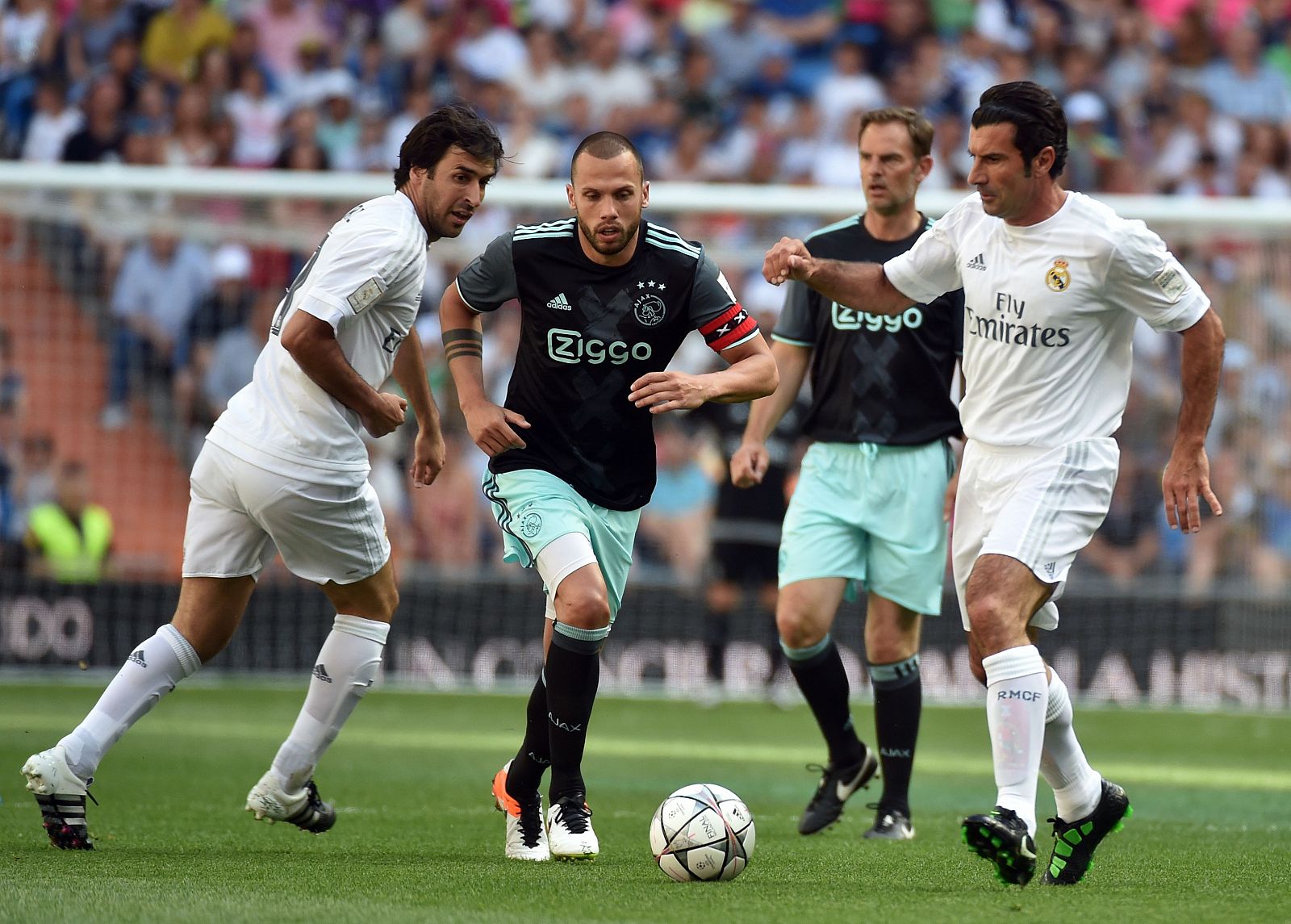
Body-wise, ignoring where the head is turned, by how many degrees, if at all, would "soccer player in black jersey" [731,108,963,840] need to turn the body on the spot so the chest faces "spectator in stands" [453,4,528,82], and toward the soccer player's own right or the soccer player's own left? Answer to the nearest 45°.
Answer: approximately 180°

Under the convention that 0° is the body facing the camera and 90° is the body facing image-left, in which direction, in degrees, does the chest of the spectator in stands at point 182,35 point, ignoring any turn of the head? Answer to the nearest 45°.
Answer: approximately 0°

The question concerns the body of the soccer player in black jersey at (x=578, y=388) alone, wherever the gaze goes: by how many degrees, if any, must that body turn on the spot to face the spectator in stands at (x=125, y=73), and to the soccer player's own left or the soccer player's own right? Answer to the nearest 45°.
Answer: approximately 135° to the soccer player's own right

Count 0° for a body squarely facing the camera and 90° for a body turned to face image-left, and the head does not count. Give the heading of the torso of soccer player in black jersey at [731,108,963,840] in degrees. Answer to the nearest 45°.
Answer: approximately 0°

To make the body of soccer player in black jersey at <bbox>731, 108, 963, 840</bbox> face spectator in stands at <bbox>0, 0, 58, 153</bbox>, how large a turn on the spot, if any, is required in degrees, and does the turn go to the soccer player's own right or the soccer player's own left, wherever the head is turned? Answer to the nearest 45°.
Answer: approximately 135° to the soccer player's own right

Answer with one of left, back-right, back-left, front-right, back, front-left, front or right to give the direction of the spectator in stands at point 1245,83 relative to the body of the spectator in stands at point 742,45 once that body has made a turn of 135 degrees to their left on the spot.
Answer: front-right

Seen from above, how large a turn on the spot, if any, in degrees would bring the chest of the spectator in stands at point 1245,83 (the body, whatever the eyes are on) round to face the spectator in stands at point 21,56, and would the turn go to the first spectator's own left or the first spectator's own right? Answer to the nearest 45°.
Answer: approximately 45° to the first spectator's own right

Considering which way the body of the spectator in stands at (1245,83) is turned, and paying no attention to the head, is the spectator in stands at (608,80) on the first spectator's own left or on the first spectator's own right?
on the first spectator's own right
